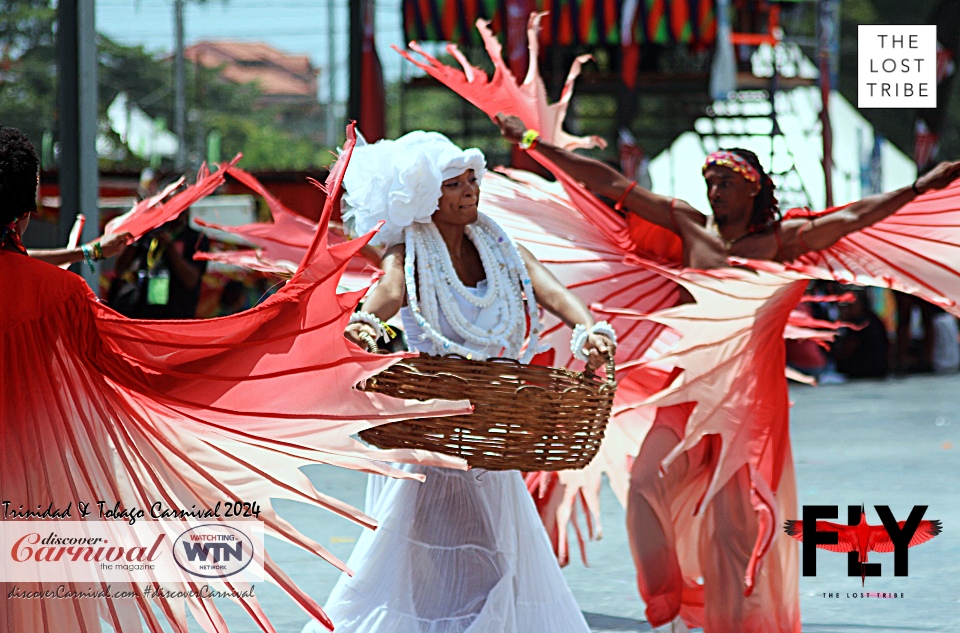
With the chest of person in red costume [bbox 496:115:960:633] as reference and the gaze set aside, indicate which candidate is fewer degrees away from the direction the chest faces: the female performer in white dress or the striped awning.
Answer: the female performer in white dress

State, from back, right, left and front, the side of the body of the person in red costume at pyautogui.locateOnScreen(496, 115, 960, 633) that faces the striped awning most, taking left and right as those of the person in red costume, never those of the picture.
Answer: back

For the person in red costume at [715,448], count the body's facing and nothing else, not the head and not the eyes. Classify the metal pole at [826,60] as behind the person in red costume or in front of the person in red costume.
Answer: behind

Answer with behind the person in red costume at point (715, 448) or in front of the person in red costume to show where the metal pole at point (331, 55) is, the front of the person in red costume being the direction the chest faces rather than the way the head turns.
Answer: behind

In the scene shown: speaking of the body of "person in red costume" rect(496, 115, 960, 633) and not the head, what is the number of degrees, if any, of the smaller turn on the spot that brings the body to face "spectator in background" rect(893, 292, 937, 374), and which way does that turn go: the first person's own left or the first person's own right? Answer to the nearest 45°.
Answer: approximately 180°

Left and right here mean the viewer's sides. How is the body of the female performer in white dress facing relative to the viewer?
facing the viewer and to the right of the viewer

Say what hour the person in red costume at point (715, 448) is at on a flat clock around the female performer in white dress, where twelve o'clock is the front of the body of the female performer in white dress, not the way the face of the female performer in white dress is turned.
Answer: The person in red costume is roughly at 9 o'clock from the female performer in white dress.

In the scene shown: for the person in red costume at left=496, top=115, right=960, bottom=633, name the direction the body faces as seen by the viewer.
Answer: toward the camera

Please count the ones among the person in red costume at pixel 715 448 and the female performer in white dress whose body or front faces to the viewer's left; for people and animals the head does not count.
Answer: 0

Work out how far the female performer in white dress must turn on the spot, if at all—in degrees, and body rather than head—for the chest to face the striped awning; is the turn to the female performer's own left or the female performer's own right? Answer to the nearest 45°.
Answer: approximately 135° to the female performer's own left

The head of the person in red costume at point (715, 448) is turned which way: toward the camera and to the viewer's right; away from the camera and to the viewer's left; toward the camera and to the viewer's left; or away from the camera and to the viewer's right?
toward the camera and to the viewer's left

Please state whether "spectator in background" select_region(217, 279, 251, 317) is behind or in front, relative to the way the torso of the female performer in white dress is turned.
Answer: behind
